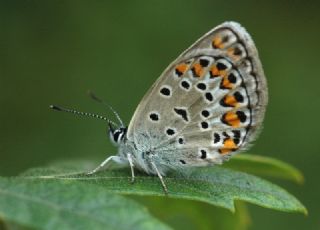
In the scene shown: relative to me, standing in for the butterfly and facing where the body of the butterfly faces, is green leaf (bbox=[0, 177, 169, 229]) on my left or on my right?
on my left

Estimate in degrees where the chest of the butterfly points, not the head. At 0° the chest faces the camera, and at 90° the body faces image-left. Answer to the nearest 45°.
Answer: approximately 90°
